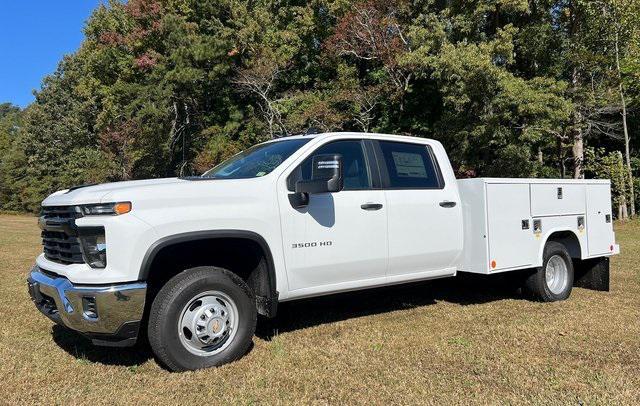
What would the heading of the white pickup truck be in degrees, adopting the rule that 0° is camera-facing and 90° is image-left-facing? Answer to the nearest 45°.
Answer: approximately 45°
